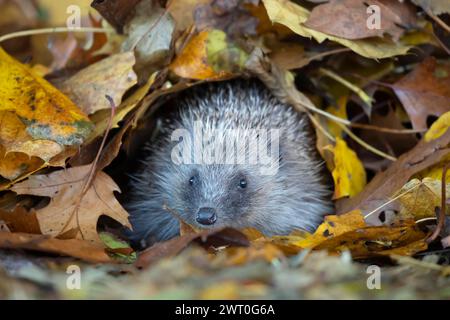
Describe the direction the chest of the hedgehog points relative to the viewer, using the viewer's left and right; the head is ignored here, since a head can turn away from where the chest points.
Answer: facing the viewer

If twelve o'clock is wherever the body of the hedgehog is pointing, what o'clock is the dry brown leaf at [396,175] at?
The dry brown leaf is roughly at 10 o'clock from the hedgehog.

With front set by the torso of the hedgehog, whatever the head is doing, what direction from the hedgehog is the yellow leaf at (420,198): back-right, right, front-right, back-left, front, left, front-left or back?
front-left

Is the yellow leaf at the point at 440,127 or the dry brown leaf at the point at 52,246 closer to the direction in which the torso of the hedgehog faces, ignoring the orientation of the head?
the dry brown leaf

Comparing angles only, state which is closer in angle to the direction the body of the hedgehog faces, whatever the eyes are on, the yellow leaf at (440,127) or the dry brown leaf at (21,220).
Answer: the dry brown leaf

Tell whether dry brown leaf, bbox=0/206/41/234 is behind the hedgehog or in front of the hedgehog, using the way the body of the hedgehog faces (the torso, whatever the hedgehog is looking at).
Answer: in front

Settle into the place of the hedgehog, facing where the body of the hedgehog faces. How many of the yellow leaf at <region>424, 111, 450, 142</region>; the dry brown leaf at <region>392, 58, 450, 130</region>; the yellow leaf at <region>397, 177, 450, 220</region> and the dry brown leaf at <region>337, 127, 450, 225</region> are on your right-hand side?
0

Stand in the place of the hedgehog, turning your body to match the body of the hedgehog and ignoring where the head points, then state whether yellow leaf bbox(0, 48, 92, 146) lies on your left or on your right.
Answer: on your right

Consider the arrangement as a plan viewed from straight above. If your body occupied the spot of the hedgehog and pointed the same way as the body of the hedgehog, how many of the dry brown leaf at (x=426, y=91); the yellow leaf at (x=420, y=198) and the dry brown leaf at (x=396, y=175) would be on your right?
0

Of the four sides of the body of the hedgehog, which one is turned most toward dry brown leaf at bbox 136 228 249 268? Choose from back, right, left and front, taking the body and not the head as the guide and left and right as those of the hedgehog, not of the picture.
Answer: front

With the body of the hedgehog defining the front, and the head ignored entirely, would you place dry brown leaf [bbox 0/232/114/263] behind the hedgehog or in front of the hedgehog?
in front

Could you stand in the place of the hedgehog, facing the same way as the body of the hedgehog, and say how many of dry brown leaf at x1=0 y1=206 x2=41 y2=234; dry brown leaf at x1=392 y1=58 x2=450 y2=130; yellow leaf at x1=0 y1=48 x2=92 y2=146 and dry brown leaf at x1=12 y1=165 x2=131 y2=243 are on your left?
1
